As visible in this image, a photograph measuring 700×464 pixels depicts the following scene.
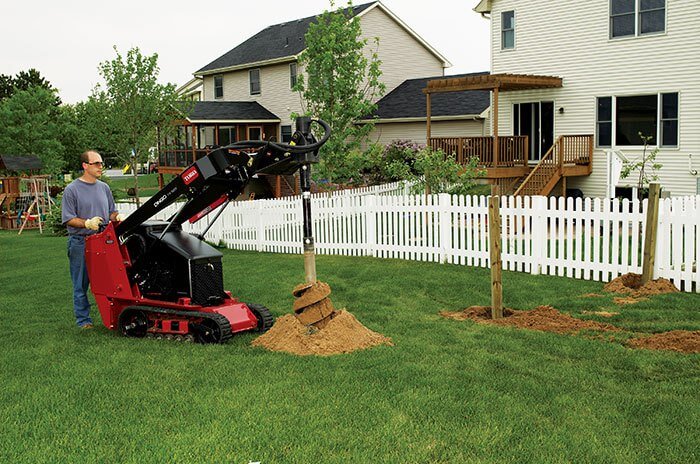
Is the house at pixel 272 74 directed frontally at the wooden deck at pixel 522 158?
no

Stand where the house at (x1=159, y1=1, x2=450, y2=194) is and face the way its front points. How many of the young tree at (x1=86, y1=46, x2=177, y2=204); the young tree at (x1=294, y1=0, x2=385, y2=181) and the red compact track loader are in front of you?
0

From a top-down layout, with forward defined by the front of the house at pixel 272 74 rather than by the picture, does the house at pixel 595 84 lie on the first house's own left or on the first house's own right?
on the first house's own right

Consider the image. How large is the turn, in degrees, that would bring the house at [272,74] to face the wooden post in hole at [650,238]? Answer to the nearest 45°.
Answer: approximately 135° to its right

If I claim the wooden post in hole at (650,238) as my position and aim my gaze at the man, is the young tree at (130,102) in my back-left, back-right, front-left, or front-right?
front-right

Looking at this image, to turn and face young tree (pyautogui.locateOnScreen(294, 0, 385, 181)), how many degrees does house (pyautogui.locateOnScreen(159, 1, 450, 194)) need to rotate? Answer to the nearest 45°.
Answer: approximately 135° to its right

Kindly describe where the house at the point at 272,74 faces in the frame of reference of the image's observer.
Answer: facing away from the viewer and to the right of the viewer

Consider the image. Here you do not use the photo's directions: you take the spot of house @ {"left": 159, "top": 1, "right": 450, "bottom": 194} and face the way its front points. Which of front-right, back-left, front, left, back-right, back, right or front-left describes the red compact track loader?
back-right

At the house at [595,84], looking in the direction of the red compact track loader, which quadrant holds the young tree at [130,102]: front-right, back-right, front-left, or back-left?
front-right

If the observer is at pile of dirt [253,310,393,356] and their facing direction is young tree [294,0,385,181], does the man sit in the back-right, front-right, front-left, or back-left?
front-left
